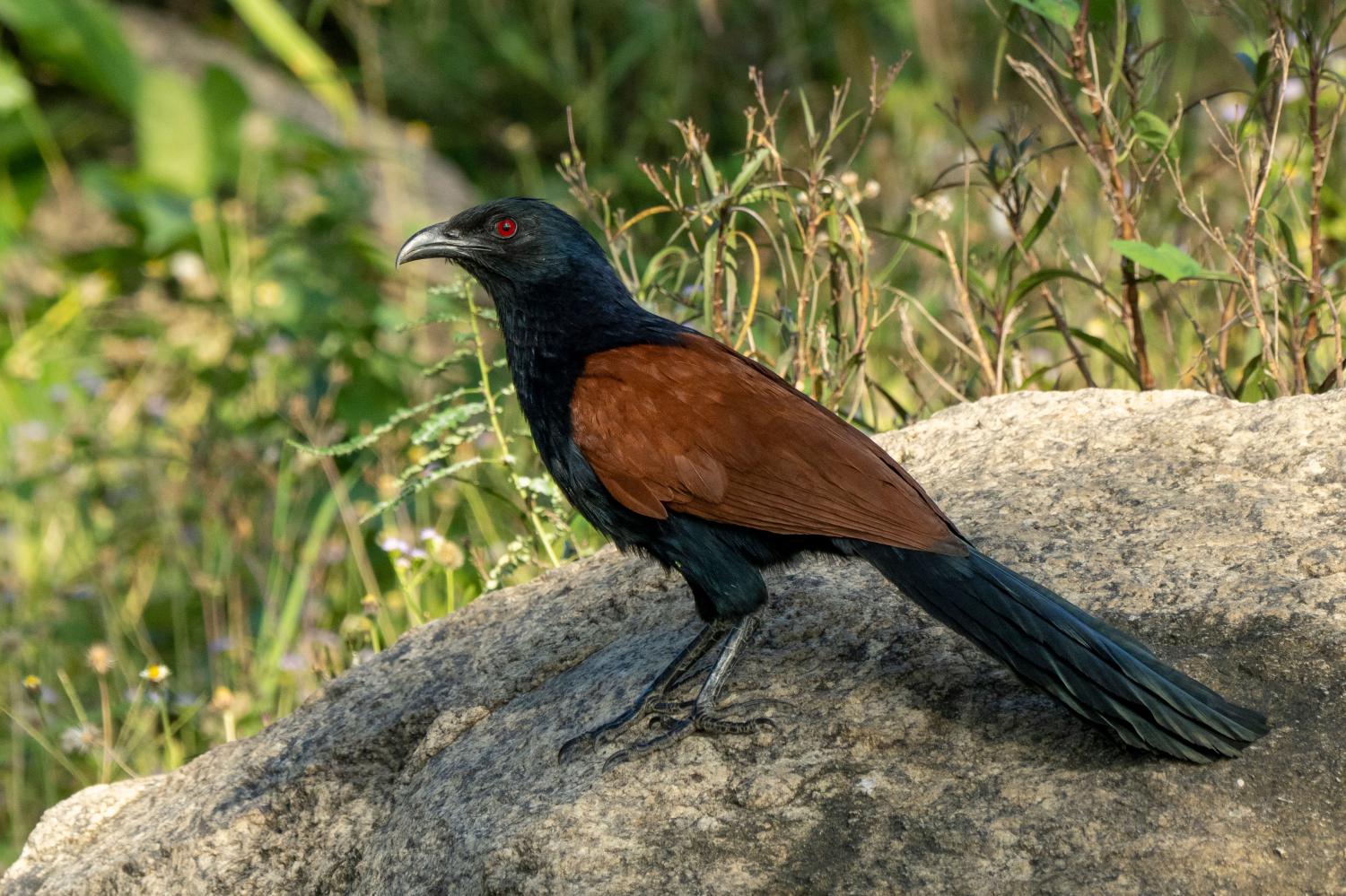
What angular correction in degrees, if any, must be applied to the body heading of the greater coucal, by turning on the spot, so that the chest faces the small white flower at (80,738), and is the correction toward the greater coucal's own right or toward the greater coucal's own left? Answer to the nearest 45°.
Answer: approximately 45° to the greater coucal's own right

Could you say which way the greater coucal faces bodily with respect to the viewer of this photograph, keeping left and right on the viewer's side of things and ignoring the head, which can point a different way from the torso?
facing to the left of the viewer
